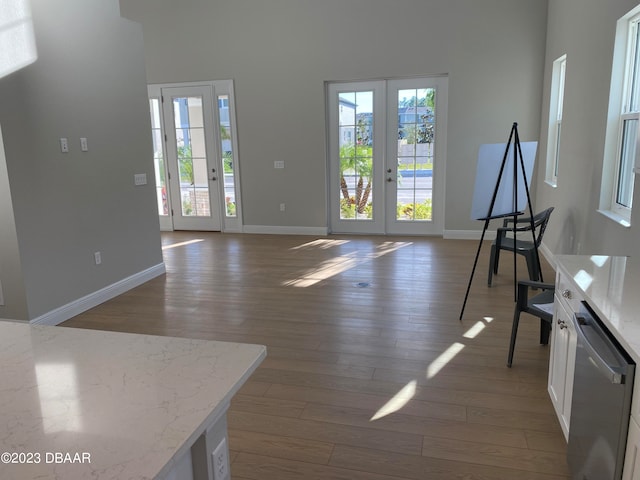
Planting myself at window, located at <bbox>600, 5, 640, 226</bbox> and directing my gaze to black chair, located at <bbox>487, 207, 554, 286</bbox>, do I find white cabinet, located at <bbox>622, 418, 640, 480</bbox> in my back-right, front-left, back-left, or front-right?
back-left

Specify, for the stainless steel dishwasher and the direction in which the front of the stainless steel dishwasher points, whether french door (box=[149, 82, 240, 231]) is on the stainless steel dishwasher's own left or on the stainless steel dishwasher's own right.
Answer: on the stainless steel dishwasher's own right

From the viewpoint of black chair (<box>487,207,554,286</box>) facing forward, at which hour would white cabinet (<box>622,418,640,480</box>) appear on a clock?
The white cabinet is roughly at 9 o'clock from the black chair.

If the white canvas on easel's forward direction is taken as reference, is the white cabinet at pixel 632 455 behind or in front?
behind

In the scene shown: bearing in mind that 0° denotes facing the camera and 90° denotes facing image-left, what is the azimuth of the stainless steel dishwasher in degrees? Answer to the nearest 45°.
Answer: approximately 45°

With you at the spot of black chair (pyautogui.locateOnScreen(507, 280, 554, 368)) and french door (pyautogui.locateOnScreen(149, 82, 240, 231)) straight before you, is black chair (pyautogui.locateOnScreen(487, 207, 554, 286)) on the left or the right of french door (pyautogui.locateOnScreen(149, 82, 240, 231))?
right

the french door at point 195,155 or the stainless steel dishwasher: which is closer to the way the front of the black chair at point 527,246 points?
the french door

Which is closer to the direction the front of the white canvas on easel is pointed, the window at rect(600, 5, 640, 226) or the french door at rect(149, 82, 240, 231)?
the french door

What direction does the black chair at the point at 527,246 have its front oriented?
to the viewer's left

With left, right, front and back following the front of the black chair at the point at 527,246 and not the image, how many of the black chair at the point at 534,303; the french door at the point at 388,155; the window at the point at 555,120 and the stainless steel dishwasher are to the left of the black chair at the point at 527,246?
2

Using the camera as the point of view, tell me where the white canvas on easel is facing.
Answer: facing away from the viewer and to the left of the viewer
